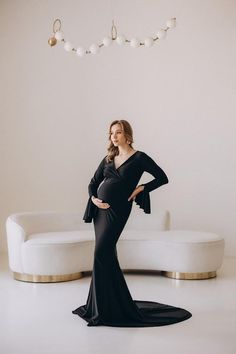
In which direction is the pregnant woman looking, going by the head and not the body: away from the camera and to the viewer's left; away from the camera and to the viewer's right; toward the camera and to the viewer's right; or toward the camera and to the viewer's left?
toward the camera and to the viewer's left

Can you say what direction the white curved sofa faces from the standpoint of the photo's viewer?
facing the viewer

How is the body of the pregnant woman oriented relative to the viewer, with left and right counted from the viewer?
facing the viewer and to the left of the viewer

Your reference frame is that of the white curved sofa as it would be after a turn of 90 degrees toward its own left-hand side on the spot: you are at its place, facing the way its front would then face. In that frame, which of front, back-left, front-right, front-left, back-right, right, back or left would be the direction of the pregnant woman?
right
